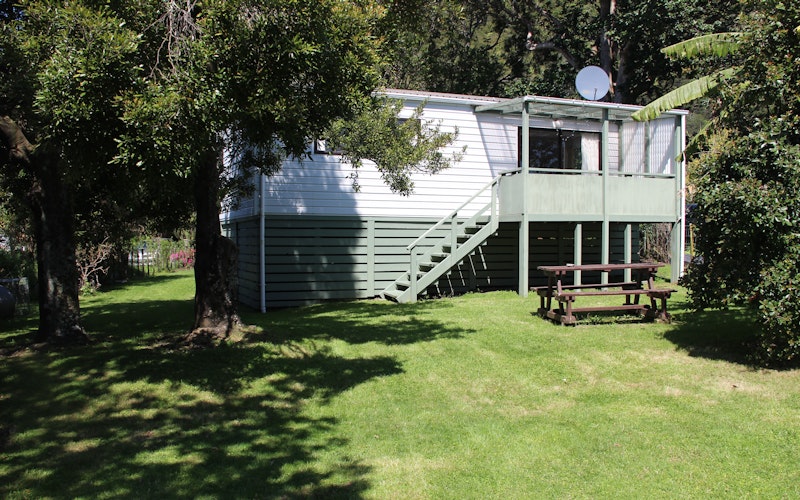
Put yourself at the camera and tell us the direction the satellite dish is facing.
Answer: facing the viewer

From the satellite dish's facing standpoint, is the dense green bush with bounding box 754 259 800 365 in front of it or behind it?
in front

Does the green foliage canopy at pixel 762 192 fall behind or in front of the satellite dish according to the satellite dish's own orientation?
in front
